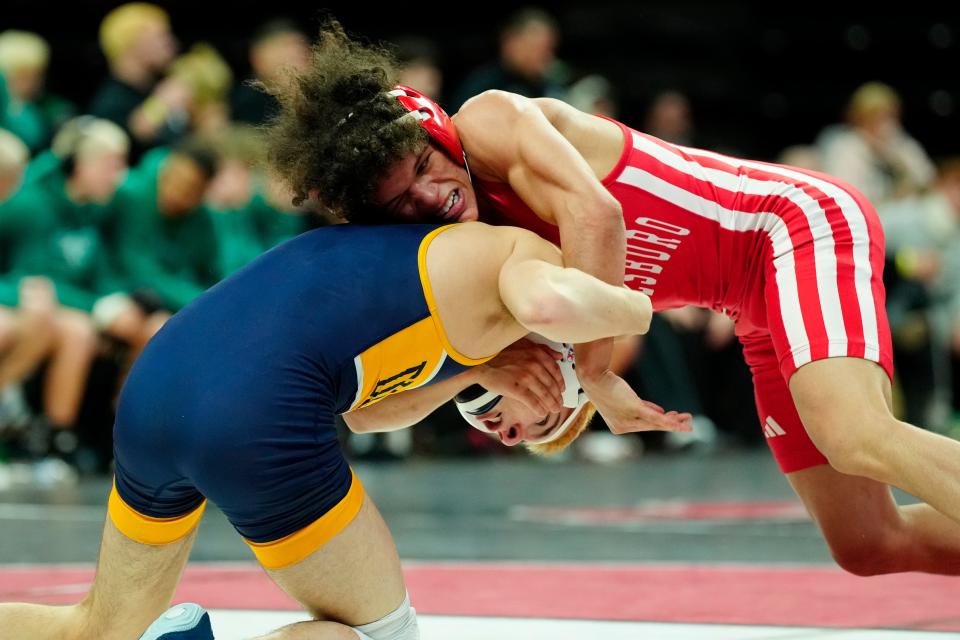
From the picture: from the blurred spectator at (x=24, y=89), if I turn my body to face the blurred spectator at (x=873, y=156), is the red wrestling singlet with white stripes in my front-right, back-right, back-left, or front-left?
front-right

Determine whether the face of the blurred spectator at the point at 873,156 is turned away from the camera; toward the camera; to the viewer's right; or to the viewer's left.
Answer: toward the camera

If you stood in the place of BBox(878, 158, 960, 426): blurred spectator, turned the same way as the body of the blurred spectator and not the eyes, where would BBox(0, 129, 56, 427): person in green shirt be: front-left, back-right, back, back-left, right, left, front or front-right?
front-right

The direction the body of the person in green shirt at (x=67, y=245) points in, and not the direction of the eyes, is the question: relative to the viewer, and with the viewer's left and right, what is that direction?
facing the viewer and to the right of the viewer

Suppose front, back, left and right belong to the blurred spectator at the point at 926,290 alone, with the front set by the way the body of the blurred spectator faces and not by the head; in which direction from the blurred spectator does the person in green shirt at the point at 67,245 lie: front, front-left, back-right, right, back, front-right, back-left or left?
front-right

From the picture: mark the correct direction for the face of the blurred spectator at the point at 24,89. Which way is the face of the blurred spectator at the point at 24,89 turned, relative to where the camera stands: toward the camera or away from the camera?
toward the camera

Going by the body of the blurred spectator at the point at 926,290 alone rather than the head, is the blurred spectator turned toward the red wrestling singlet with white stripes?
yes

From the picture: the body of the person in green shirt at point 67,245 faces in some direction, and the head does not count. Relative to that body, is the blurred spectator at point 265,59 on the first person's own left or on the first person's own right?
on the first person's own left

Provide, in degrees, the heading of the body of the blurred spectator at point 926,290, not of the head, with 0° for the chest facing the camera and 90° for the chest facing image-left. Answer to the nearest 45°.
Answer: approximately 0°

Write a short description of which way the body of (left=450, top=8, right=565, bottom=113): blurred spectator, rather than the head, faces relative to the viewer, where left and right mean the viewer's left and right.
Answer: facing the viewer

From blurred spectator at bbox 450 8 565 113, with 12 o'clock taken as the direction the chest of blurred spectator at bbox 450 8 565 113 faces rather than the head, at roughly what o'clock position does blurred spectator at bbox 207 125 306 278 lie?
blurred spectator at bbox 207 125 306 278 is roughly at 2 o'clock from blurred spectator at bbox 450 8 565 113.

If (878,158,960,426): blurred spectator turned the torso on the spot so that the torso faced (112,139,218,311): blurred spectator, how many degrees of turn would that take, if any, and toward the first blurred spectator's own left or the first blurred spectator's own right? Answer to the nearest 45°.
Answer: approximately 45° to the first blurred spectator's own right

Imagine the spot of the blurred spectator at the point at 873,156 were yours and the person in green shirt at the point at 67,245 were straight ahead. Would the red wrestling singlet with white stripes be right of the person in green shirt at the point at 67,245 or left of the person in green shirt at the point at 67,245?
left

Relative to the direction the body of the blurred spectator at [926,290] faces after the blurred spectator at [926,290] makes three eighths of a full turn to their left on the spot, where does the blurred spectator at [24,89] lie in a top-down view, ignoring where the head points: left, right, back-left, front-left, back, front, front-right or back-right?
back
